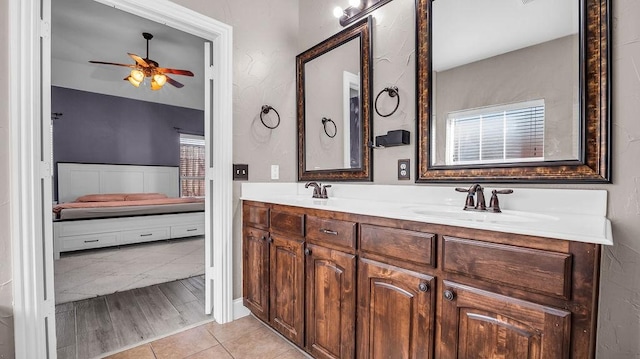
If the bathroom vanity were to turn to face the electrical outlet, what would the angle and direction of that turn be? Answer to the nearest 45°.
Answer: approximately 135° to its right

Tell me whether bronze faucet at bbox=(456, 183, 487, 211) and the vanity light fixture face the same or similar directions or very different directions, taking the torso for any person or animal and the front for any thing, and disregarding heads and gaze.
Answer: same or similar directions

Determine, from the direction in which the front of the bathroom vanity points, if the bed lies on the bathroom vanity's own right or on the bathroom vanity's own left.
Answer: on the bathroom vanity's own right

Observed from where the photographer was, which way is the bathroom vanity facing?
facing the viewer and to the left of the viewer

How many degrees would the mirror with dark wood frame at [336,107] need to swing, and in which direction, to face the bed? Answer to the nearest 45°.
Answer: approximately 90° to its right

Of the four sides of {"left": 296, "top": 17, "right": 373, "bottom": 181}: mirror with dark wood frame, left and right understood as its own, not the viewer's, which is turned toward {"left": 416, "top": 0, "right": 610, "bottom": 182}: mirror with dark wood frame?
left

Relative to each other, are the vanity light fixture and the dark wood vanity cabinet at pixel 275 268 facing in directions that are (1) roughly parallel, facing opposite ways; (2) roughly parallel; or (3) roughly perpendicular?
roughly parallel
